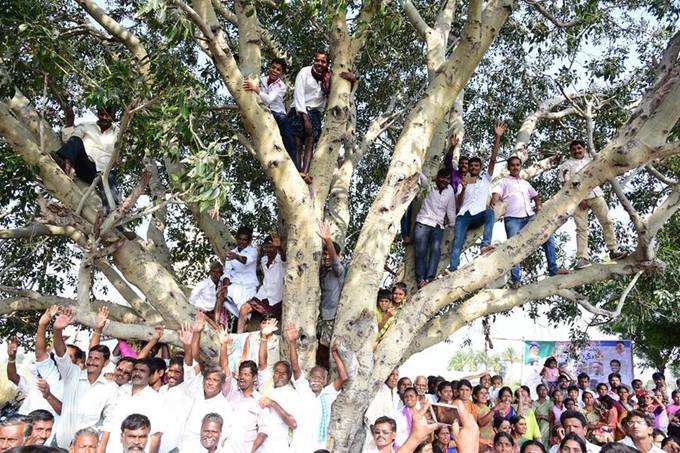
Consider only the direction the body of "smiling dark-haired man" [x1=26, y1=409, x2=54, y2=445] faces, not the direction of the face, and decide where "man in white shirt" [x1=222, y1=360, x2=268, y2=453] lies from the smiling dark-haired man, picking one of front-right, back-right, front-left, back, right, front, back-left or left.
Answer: left

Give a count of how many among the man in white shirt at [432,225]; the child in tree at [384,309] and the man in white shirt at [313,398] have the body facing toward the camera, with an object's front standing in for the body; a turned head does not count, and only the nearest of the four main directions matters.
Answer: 3

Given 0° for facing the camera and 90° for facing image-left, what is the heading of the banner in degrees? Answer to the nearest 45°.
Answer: approximately 0°

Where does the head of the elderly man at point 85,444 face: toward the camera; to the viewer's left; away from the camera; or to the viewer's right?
toward the camera

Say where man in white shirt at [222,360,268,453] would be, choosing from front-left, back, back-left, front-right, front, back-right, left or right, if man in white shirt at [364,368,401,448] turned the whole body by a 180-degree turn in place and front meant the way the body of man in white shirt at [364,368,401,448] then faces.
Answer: left

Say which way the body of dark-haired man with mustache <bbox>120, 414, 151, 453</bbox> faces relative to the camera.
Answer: toward the camera

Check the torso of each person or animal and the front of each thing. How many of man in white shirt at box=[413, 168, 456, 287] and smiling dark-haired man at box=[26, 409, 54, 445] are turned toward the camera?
2

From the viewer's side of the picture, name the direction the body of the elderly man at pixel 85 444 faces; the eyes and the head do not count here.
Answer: toward the camera

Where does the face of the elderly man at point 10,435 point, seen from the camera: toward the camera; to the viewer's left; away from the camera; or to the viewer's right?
toward the camera

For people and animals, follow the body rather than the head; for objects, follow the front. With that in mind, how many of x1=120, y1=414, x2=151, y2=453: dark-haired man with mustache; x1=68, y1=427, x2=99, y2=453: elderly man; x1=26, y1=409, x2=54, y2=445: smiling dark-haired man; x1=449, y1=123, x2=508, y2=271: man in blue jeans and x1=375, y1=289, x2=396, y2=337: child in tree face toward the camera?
5

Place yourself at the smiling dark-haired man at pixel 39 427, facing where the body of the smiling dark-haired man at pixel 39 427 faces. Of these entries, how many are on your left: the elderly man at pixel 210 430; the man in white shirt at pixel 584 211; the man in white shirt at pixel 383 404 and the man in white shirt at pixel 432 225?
4

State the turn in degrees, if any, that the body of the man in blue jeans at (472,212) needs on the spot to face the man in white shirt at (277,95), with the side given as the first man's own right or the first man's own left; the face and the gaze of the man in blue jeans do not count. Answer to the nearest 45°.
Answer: approximately 45° to the first man's own right
